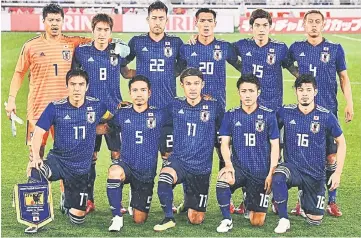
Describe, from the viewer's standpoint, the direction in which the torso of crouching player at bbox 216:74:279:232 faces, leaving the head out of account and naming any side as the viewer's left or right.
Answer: facing the viewer

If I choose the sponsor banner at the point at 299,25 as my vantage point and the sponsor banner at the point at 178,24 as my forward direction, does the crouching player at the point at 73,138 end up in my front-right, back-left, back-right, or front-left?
front-left

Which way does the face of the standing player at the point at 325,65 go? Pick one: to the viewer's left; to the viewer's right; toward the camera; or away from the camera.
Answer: toward the camera

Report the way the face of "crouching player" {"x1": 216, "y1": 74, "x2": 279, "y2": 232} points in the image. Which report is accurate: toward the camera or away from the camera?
toward the camera

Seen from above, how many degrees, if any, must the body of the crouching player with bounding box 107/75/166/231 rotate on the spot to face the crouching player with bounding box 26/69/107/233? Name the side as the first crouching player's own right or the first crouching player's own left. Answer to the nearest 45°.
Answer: approximately 90° to the first crouching player's own right

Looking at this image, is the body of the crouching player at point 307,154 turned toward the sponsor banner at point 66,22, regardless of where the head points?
no

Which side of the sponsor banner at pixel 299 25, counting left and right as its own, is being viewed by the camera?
front

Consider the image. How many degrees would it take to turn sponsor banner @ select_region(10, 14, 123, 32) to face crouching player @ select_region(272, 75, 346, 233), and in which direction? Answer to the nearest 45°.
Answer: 0° — it already faces them

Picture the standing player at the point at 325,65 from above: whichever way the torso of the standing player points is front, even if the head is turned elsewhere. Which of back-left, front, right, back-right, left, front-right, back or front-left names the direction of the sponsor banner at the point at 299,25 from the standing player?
back

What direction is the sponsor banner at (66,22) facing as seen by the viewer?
toward the camera

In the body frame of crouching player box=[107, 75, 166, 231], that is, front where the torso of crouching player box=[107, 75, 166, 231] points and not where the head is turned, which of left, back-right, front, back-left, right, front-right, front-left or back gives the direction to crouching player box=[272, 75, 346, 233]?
left

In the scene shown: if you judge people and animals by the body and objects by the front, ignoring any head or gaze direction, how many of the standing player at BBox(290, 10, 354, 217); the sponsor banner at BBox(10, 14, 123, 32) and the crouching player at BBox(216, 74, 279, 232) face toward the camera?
3

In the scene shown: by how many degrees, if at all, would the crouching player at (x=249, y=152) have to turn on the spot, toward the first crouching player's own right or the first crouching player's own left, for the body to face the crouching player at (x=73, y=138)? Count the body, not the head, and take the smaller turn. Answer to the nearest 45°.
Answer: approximately 90° to the first crouching player's own right

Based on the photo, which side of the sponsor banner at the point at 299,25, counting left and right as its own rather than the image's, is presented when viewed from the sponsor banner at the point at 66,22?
right
